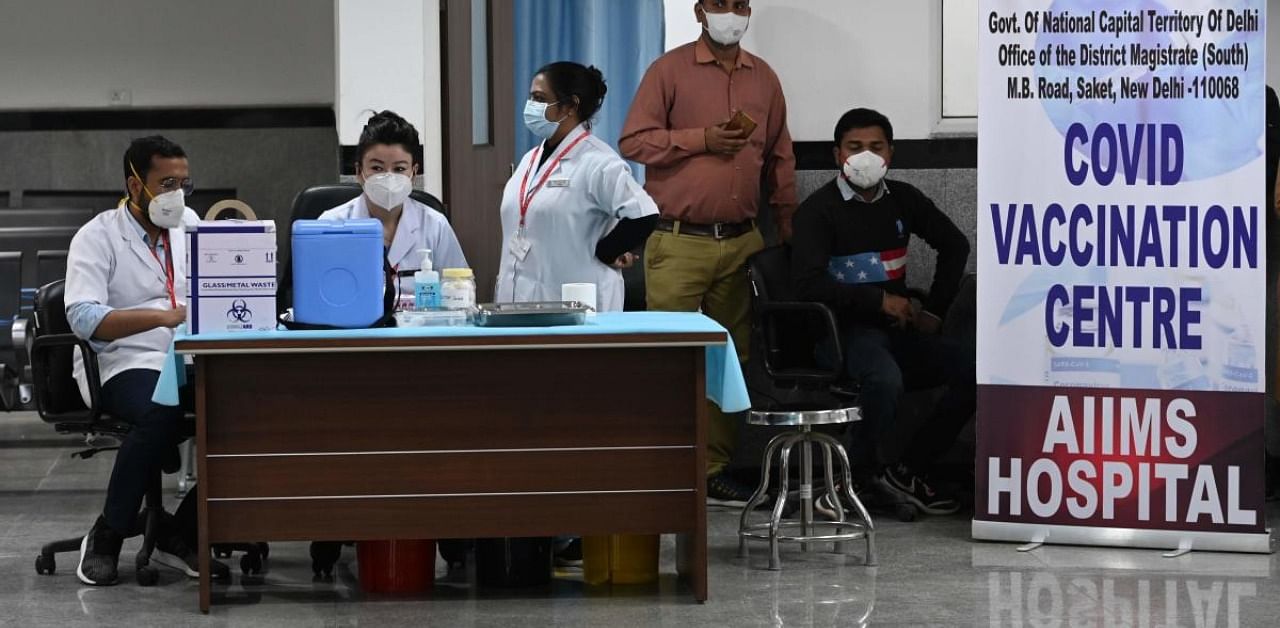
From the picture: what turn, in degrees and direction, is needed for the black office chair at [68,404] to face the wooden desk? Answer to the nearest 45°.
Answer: approximately 45° to its right

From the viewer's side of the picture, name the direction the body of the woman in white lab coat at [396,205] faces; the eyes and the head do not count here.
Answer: toward the camera

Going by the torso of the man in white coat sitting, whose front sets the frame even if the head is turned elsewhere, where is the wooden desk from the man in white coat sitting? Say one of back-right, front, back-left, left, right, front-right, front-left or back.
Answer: front

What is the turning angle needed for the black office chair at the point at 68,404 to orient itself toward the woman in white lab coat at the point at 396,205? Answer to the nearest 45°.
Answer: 0° — it already faces them

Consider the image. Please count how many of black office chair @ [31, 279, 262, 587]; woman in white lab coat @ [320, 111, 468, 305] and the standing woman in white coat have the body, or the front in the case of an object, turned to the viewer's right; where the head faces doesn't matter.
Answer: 1

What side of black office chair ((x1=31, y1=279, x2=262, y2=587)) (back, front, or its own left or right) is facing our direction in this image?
right

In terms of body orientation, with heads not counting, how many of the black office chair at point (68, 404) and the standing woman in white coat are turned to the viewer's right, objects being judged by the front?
1

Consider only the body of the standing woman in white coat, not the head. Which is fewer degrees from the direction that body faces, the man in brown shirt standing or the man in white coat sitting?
the man in white coat sitting

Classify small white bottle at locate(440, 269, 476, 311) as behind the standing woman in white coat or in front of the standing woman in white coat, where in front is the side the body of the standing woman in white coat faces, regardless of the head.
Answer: in front

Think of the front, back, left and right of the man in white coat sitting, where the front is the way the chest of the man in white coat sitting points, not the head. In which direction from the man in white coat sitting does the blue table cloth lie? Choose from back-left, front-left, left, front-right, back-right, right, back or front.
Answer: front
